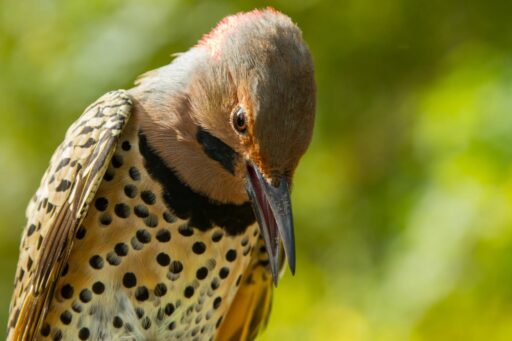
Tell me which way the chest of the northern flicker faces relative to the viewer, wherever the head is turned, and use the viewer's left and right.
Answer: facing the viewer and to the right of the viewer
